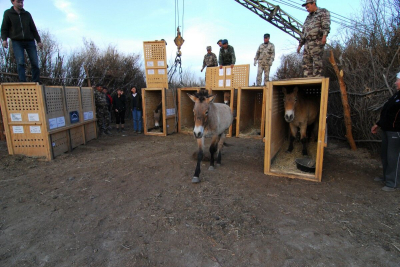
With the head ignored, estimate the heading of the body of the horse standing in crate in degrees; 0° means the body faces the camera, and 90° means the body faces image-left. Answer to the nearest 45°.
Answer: approximately 45°

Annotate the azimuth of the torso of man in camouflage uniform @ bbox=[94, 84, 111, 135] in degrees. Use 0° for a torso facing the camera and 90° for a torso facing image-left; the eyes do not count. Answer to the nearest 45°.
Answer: approximately 315°

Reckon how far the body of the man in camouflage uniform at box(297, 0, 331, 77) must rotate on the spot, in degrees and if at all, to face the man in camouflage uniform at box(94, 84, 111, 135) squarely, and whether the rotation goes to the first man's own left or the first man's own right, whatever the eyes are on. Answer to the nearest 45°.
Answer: approximately 45° to the first man's own right

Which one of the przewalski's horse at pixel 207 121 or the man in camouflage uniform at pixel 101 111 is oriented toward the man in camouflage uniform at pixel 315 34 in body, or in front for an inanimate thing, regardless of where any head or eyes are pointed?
the man in camouflage uniform at pixel 101 111
